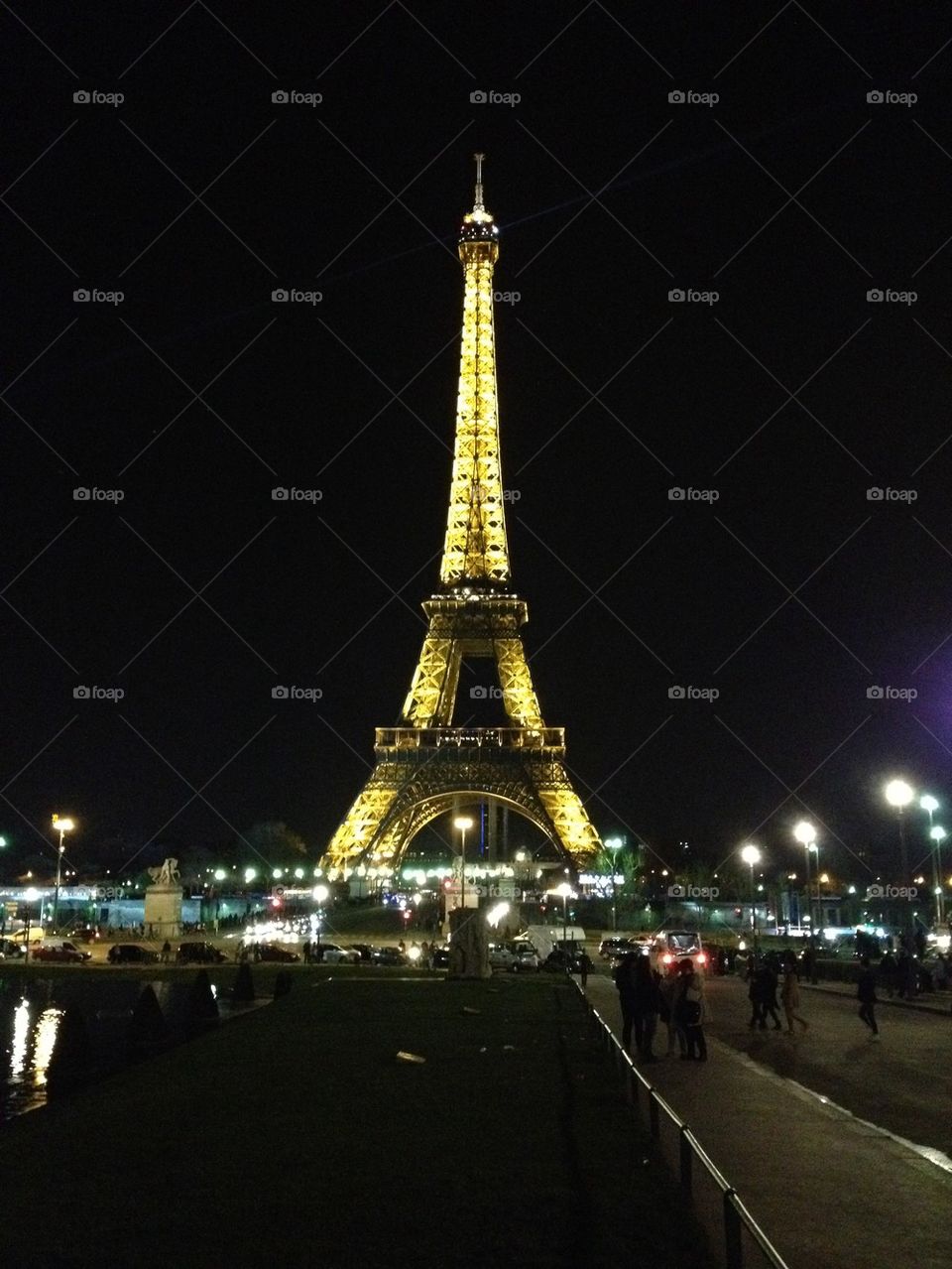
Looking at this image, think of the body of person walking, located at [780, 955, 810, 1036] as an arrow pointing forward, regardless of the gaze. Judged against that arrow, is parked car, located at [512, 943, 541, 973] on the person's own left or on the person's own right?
on the person's own right

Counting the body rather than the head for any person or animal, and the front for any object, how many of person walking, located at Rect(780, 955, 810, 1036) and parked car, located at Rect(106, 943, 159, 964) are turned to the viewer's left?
1

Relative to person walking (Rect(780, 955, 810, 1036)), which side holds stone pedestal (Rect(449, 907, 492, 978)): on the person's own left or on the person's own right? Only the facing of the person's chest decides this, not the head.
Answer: on the person's own right
